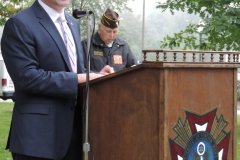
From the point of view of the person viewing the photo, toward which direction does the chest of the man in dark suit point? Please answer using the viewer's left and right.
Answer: facing the viewer and to the right of the viewer

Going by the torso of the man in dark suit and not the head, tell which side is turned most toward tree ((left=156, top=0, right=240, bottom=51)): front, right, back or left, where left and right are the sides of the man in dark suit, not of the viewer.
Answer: left

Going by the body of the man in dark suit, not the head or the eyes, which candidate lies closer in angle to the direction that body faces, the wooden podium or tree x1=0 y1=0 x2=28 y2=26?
the wooden podium

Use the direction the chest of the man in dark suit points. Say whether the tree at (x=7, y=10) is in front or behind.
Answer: behind

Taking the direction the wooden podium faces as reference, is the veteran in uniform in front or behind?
behind

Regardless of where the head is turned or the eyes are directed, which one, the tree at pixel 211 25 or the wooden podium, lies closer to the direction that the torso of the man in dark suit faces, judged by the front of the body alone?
the wooden podium

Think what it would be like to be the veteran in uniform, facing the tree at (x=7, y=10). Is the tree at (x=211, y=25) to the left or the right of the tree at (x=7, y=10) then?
right

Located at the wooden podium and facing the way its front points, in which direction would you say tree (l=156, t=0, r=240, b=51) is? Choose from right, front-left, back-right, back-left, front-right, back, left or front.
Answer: back-left
